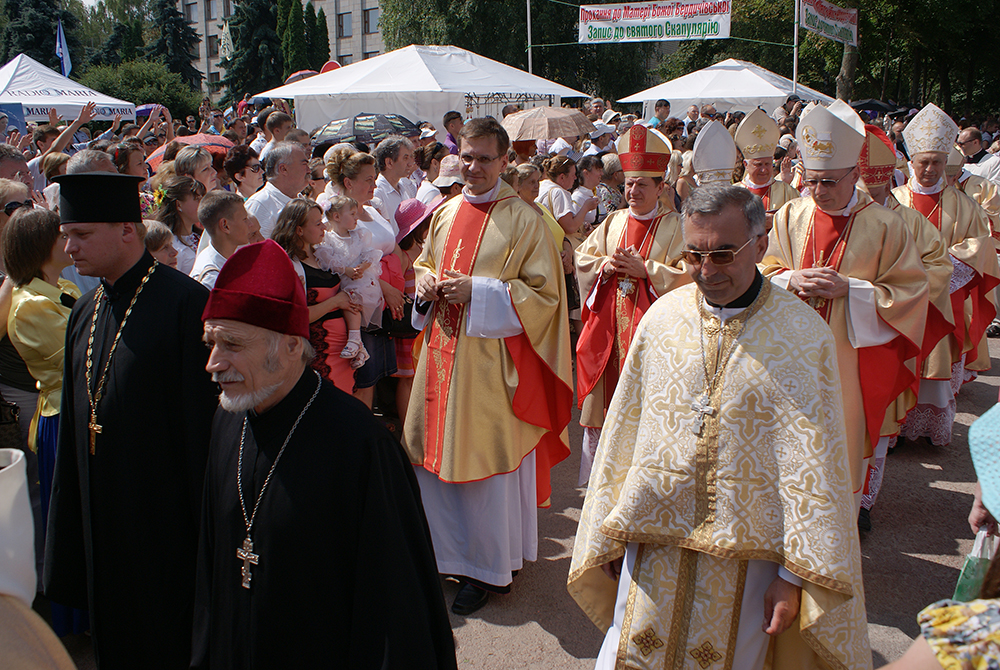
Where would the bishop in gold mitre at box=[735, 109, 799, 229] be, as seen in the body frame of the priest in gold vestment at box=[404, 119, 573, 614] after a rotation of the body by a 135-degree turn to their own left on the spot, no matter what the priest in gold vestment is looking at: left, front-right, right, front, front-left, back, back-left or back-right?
front-left

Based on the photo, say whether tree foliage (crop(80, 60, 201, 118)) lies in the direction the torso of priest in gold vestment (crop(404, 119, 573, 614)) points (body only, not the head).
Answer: no

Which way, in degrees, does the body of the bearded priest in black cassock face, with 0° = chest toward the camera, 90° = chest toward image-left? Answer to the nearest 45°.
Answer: approximately 45°

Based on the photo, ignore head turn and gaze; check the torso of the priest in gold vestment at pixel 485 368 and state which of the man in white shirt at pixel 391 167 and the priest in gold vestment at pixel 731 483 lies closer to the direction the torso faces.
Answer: the priest in gold vestment

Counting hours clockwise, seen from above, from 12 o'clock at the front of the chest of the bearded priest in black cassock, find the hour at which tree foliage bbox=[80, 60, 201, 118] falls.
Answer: The tree foliage is roughly at 4 o'clock from the bearded priest in black cassock.

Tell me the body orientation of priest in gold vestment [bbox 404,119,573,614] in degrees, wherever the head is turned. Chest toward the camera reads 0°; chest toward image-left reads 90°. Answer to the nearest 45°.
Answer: approximately 45°

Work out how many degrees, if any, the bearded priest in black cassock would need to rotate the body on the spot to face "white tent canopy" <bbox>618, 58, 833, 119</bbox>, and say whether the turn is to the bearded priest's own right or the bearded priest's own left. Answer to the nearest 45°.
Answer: approximately 180°

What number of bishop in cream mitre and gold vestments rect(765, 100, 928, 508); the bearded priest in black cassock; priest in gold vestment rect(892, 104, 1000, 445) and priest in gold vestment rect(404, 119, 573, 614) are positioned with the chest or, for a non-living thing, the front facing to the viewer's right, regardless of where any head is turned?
0

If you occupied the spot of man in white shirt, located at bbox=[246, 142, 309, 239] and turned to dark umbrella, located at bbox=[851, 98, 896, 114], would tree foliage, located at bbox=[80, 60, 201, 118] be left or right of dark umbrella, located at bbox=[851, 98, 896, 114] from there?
left

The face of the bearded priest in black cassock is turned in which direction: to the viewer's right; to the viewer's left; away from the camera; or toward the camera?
to the viewer's left

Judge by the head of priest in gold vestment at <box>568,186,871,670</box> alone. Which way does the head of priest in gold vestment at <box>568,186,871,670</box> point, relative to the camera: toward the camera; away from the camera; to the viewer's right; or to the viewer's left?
toward the camera
